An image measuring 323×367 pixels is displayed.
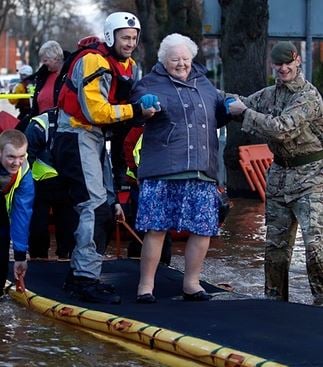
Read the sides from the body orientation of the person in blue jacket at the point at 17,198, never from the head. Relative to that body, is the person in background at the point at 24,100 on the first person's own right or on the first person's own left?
on the first person's own left

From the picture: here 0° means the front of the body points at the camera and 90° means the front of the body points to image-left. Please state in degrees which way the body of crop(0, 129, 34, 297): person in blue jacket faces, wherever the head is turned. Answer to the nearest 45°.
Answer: approximately 315°

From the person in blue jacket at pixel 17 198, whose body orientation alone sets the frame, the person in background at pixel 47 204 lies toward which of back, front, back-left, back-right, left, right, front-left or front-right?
back-left

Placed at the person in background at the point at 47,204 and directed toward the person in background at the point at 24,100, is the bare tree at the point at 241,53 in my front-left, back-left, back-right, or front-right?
front-right

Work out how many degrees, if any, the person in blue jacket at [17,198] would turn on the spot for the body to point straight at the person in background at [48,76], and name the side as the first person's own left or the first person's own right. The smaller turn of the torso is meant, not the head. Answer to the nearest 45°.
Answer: approximately 135° to the first person's own left

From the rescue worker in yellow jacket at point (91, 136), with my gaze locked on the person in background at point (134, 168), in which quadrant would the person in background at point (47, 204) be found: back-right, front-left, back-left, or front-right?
front-left

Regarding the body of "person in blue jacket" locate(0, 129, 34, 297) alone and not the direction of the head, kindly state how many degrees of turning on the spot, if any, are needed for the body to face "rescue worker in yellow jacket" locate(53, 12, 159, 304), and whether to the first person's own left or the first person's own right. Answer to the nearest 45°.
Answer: approximately 45° to the first person's own left

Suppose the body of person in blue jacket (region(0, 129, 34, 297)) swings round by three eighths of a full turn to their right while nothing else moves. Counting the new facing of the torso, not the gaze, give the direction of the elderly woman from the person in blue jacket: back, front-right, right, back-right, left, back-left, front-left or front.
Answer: back

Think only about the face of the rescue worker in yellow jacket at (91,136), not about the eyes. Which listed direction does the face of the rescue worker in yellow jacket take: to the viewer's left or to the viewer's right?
to the viewer's right
